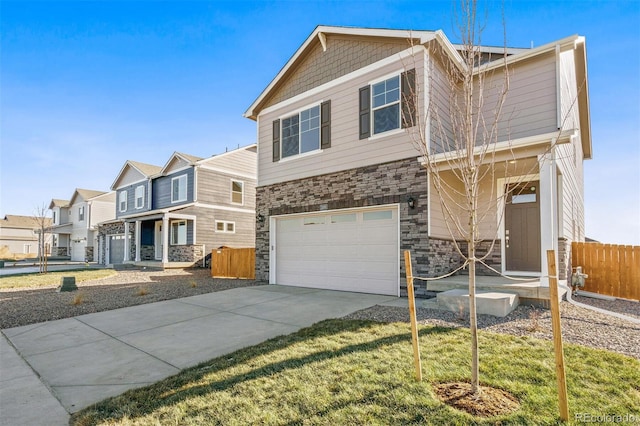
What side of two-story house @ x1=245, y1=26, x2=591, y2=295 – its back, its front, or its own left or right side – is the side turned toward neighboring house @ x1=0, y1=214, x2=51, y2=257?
right

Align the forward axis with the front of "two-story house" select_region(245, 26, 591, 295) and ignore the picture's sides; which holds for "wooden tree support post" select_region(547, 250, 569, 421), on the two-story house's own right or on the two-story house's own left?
on the two-story house's own left

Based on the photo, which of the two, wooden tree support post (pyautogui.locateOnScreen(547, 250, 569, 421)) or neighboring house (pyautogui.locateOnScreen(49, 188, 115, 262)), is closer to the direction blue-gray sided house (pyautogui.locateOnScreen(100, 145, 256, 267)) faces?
the wooden tree support post

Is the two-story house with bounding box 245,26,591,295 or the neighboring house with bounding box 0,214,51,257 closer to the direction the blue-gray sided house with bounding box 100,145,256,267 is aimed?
the two-story house

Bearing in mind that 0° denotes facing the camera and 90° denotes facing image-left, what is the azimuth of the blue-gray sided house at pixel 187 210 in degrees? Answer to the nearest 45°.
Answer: approximately 45°

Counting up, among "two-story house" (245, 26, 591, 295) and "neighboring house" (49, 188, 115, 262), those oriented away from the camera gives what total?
0

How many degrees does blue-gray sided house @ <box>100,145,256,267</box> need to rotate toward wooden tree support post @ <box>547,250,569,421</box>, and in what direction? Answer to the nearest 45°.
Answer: approximately 45° to its left

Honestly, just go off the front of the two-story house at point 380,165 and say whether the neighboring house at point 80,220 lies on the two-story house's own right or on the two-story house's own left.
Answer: on the two-story house's own right

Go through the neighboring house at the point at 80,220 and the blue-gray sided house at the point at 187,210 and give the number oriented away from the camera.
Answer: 0

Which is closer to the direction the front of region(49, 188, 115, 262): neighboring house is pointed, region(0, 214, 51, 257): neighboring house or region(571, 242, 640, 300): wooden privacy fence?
the wooden privacy fence

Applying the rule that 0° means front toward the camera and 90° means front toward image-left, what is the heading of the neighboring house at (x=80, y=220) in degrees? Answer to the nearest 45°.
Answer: approximately 45°
